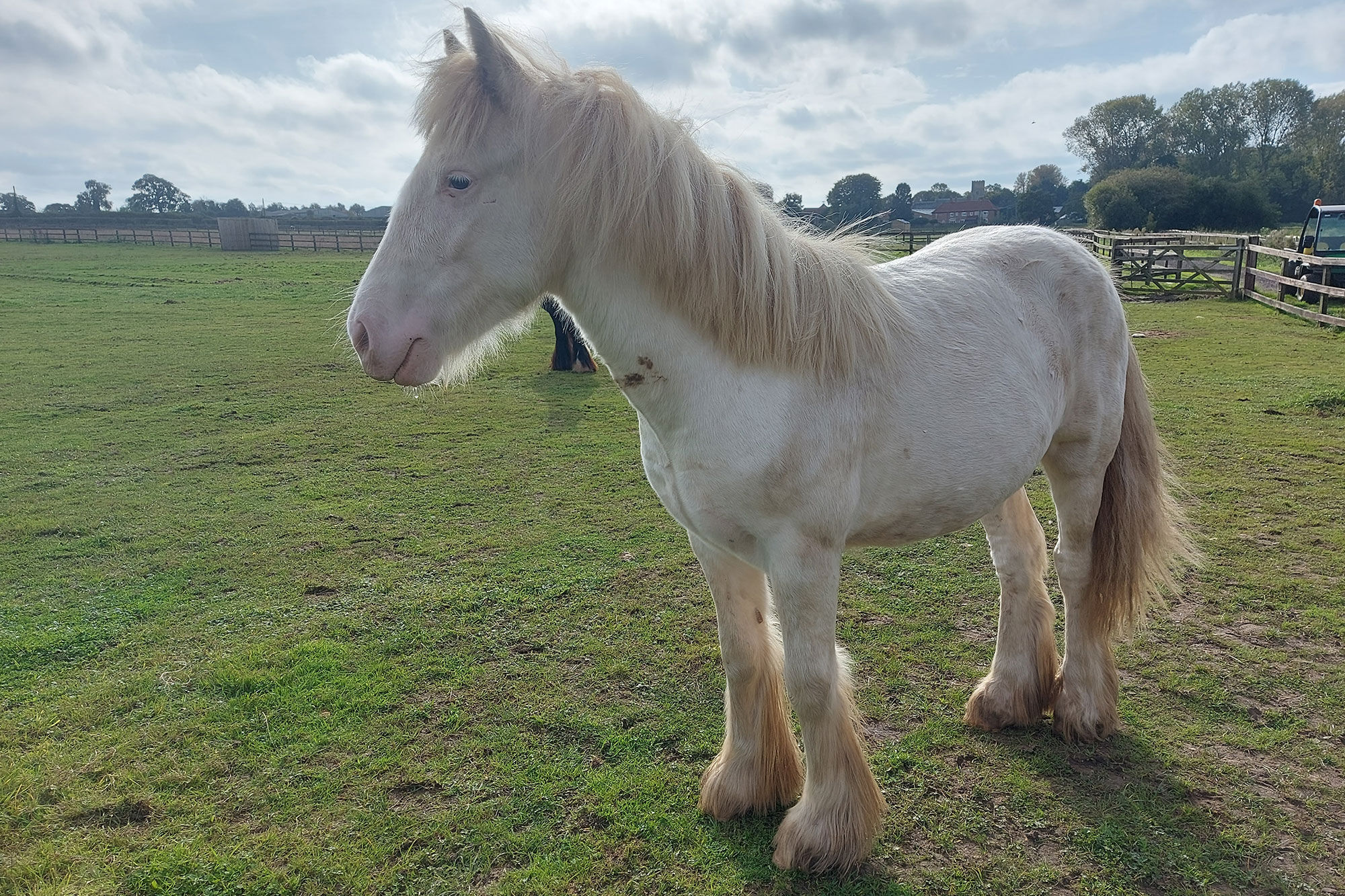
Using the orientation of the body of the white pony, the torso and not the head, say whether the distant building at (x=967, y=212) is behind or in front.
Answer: behind

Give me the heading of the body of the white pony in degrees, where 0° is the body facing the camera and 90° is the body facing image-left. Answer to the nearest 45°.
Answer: approximately 45°

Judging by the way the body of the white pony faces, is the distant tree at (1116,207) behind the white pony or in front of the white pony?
behind

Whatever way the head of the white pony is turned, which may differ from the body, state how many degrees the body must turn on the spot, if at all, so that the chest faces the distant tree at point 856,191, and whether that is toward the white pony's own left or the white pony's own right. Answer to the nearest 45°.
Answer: approximately 135° to the white pony's own right

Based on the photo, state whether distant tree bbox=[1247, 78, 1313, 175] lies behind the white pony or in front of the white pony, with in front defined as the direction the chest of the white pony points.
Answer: behind

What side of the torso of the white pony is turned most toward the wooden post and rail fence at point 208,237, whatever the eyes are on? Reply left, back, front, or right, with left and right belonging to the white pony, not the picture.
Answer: right
